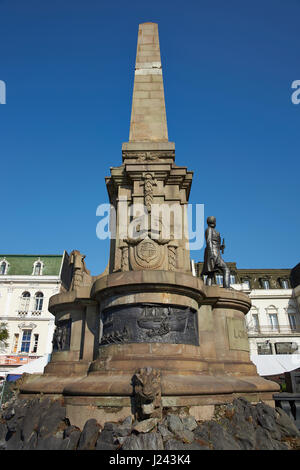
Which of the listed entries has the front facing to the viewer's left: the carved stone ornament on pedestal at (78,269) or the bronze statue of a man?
the carved stone ornament on pedestal

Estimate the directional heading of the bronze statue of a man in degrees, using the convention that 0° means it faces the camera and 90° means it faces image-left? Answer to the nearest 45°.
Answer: approximately 270°

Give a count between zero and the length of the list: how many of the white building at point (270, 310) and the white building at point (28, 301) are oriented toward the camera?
2

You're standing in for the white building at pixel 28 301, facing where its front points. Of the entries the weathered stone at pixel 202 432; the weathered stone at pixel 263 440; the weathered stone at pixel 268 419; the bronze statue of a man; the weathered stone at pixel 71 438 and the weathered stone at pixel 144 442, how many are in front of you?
6

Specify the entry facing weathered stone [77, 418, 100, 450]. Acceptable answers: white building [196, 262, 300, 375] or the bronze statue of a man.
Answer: the white building

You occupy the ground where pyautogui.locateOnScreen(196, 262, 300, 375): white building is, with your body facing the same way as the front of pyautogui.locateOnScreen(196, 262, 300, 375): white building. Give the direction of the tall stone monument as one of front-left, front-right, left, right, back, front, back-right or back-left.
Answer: front

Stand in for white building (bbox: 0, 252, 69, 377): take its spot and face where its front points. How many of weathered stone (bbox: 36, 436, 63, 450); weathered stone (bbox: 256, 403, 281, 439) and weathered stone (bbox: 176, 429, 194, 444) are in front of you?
3

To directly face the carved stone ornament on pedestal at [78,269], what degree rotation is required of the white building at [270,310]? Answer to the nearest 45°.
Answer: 0° — it already faces it

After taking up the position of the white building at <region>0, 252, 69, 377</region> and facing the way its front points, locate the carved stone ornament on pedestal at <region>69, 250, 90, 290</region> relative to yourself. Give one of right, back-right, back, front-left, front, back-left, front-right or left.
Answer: front

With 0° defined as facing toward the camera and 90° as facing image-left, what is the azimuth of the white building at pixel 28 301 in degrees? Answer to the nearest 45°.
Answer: approximately 0°

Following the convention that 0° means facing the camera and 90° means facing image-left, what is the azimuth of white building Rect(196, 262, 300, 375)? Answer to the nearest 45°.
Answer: approximately 0°

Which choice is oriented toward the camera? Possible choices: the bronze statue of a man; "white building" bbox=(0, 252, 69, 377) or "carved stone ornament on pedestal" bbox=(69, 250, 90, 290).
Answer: the white building

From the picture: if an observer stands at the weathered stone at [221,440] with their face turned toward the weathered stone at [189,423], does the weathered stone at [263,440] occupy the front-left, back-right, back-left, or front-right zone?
back-right
